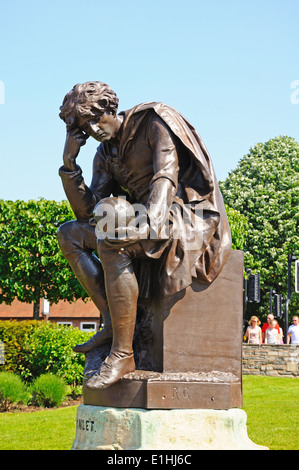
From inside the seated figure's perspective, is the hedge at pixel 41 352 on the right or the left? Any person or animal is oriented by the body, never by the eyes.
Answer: on its right

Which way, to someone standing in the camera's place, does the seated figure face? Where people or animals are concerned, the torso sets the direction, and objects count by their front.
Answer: facing the viewer and to the left of the viewer

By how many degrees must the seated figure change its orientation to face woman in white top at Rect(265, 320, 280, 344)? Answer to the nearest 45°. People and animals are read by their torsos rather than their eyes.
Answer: approximately 135° to its right

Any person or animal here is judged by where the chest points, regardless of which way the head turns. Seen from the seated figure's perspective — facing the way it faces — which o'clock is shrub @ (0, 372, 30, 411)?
The shrub is roughly at 4 o'clock from the seated figure.

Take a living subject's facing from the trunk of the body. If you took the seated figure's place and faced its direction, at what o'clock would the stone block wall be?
The stone block wall is roughly at 5 o'clock from the seated figure.

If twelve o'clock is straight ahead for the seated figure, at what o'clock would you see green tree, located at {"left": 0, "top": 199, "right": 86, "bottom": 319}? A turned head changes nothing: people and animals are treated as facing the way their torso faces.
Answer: The green tree is roughly at 4 o'clock from the seated figure.

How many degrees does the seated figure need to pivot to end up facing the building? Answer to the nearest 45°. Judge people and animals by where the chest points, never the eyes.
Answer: approximately 135° to its right

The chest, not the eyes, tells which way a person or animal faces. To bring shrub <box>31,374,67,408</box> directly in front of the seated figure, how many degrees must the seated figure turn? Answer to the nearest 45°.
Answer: approximately 135° to its right
